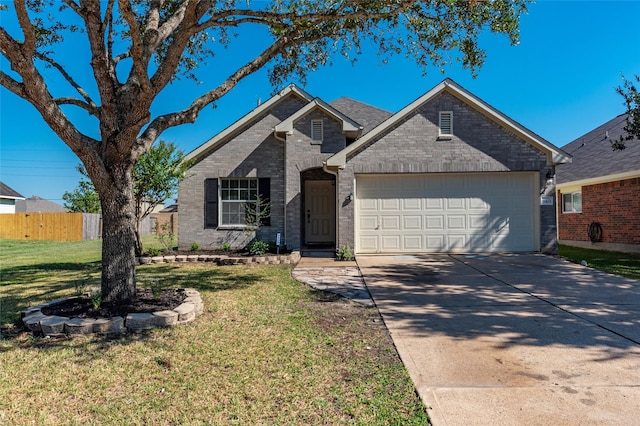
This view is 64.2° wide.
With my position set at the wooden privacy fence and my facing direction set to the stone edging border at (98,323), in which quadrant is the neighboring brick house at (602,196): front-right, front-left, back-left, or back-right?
front-left

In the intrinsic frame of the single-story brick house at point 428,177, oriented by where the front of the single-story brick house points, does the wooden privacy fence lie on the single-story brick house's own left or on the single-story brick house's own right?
on the single-story brick house's own right

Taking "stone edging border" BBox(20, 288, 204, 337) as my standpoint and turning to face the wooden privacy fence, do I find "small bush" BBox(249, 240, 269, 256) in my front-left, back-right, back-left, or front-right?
front-right

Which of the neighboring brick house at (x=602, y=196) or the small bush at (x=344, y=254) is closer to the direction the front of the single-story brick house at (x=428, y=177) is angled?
the small bush

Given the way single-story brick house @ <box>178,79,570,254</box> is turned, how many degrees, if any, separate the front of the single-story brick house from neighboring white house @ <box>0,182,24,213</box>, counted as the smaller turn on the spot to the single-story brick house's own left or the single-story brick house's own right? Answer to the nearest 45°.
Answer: approximately 135° to the single-story brick house's own right

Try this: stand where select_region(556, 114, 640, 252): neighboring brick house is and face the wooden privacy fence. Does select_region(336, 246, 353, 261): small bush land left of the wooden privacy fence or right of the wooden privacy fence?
left

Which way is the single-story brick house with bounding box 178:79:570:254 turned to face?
toward the camera

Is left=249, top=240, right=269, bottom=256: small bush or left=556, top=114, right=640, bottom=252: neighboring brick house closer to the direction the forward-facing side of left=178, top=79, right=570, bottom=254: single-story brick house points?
the small bush

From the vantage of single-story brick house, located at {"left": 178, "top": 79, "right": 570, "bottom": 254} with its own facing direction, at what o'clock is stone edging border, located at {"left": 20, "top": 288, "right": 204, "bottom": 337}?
The stone edging border is roughly at 1 o'clock from the single-story brick house.

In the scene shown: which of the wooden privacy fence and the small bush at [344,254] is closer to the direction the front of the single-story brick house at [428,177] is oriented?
the small bush

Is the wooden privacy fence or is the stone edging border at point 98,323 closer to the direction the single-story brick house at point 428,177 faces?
the stone edging border

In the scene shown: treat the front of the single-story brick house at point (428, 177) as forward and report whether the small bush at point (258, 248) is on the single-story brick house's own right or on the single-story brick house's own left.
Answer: on the single-story brick house's own right
